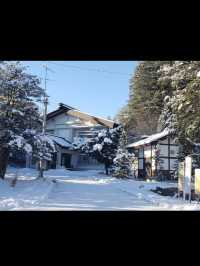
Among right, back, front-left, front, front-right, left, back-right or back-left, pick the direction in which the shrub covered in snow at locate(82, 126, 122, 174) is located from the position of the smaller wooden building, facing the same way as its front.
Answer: front-right

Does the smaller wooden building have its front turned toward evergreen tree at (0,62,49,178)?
yes

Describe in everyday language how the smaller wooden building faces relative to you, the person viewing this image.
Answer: facing the viewer and to the left of the viewer

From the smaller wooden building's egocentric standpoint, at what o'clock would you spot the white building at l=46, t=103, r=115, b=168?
The white building is roughly at 1 o'clock from the smaller wooden building.

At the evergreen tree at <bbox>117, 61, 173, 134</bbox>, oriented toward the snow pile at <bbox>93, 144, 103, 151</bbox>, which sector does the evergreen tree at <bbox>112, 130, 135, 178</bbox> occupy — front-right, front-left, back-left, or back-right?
front-left
